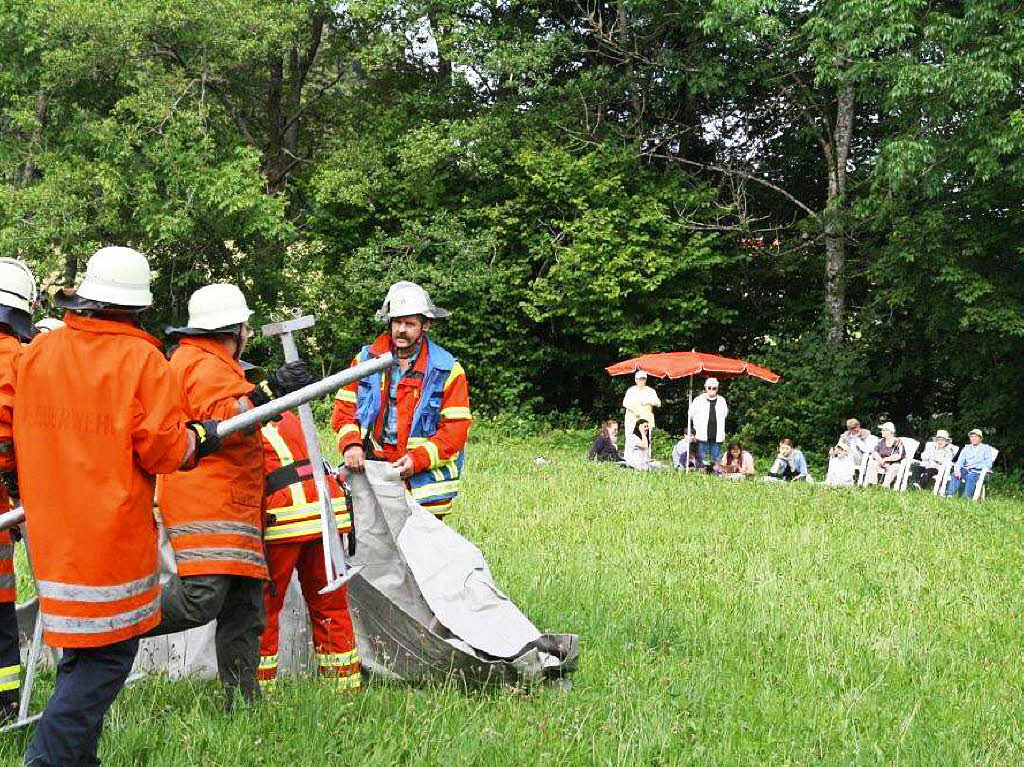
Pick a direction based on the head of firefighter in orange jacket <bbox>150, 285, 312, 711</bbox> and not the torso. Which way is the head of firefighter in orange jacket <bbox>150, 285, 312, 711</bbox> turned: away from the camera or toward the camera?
away from the camera

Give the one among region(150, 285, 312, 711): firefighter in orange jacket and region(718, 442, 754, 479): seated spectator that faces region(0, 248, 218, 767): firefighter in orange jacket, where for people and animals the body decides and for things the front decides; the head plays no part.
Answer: the seated spectator

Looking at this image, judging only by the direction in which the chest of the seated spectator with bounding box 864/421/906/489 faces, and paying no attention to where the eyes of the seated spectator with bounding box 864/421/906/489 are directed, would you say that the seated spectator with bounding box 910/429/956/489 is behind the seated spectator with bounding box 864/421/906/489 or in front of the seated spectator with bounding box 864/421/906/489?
behind

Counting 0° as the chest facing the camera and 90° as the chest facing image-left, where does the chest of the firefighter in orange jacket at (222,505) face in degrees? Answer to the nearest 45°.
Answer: approximately 225°

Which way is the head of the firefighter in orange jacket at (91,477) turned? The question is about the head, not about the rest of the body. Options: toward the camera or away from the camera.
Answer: away from the camera

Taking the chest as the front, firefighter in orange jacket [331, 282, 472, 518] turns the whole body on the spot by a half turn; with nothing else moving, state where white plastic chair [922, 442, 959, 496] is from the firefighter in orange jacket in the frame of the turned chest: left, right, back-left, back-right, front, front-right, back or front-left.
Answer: front

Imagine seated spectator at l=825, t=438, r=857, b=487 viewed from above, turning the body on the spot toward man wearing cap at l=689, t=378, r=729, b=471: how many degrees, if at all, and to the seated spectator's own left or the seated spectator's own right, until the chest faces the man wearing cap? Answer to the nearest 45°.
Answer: approximately 45° to the seated spectator's own right
